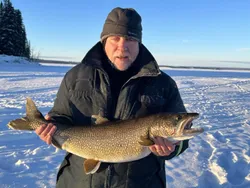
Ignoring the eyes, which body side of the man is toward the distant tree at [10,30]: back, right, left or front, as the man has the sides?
back

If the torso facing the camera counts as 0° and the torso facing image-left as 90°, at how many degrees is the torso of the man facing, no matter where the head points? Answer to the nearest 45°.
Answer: approximately 0°
